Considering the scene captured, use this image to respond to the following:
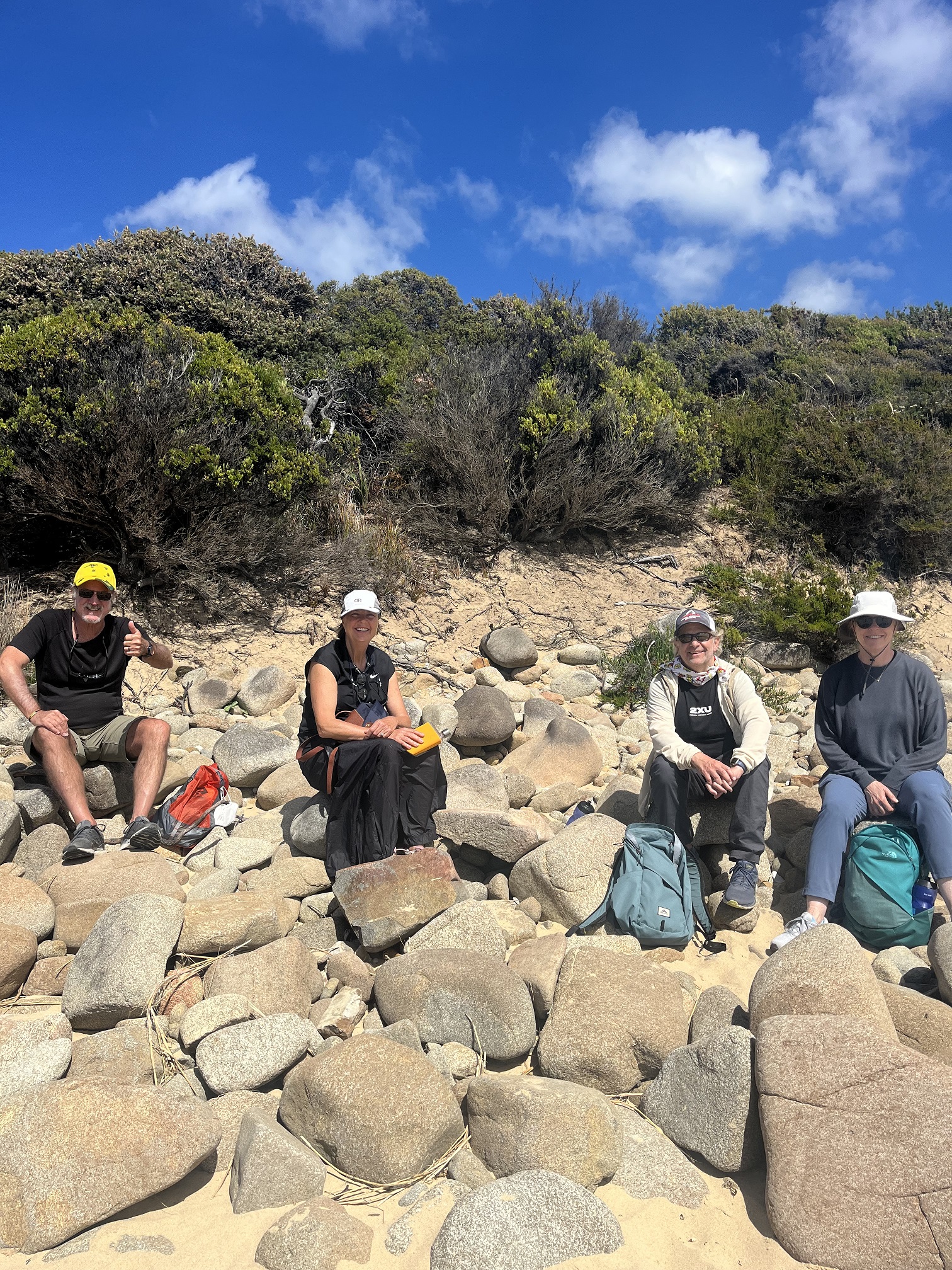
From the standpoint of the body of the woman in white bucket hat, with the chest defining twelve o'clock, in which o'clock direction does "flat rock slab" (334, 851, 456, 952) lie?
The flat rock slab is roughly at 2 o'clock from the woman in white bucket hat.

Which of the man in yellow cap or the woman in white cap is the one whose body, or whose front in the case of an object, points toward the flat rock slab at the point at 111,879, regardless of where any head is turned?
the man in yellow cap

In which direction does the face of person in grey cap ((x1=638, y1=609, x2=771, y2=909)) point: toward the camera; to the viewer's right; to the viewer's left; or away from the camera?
toward the camera

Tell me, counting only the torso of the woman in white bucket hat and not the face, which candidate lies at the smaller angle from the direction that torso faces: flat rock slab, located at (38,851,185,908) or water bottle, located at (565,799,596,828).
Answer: the flat rock slab

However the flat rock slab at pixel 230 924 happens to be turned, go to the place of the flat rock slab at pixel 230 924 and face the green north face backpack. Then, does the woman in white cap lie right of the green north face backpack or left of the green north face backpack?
left

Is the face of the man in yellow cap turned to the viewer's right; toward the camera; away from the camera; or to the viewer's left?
toward the camera

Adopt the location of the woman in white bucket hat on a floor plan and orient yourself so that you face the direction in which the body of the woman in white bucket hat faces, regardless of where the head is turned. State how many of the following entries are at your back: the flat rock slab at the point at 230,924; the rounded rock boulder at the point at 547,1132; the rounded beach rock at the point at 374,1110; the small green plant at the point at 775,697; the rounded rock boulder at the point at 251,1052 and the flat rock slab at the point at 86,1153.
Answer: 1

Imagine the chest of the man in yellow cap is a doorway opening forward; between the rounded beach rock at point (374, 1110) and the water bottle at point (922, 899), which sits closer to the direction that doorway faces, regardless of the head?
the rounded beach rock

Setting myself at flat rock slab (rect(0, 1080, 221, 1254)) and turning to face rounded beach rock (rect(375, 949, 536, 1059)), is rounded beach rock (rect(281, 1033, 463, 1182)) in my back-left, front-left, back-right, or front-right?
front-right

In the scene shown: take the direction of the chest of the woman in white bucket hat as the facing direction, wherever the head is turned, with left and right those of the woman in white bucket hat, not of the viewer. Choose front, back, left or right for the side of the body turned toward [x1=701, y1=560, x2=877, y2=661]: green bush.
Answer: back

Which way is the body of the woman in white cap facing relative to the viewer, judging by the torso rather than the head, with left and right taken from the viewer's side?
facing the viewer and to the right of the viewer

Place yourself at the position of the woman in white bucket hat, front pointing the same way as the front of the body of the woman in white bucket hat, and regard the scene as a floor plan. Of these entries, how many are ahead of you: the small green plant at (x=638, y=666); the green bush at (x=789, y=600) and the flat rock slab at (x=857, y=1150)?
1

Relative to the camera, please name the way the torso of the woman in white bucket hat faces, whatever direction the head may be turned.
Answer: toward the camera

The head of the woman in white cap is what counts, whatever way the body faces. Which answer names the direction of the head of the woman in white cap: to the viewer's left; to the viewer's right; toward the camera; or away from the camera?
toward the camera

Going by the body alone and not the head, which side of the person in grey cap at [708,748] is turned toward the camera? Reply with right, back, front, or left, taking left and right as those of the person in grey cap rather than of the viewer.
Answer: front

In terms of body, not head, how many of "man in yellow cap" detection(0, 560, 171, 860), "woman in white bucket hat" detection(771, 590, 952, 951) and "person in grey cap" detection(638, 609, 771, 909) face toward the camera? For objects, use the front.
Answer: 3

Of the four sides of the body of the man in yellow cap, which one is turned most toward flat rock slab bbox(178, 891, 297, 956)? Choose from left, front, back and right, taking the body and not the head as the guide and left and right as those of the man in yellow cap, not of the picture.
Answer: front

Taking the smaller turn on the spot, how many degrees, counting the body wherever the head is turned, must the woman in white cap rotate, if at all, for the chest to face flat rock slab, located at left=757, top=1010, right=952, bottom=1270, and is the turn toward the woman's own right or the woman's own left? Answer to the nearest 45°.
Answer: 0° — they already face it
